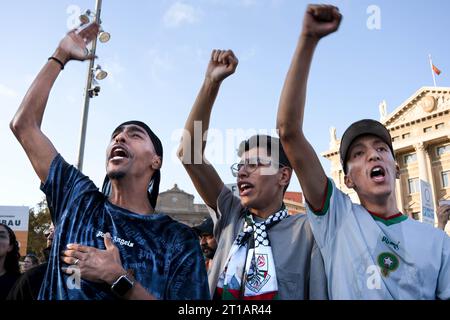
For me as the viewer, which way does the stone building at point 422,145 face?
facing the viewer and to the left of the viewer

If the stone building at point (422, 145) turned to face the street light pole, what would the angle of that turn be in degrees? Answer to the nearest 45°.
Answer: approximately 45° to its left
